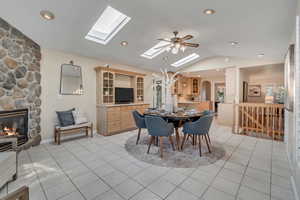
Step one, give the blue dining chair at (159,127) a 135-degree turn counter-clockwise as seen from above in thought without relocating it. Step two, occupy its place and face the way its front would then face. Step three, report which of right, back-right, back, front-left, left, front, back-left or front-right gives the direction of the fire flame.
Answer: front

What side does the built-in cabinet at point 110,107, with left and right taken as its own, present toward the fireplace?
right

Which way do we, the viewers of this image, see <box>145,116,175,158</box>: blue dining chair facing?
facing away from the viewer and to the right of the viewer

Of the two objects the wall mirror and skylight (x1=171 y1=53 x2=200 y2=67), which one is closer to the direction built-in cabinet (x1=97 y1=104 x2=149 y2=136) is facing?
the skylight

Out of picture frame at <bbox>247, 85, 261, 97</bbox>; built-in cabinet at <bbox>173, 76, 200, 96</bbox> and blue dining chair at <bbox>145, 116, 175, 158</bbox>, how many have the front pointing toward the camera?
2

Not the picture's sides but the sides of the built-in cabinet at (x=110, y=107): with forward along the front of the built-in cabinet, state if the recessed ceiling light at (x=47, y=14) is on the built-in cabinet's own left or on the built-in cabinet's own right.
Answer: on the built-in cabinet's own right
